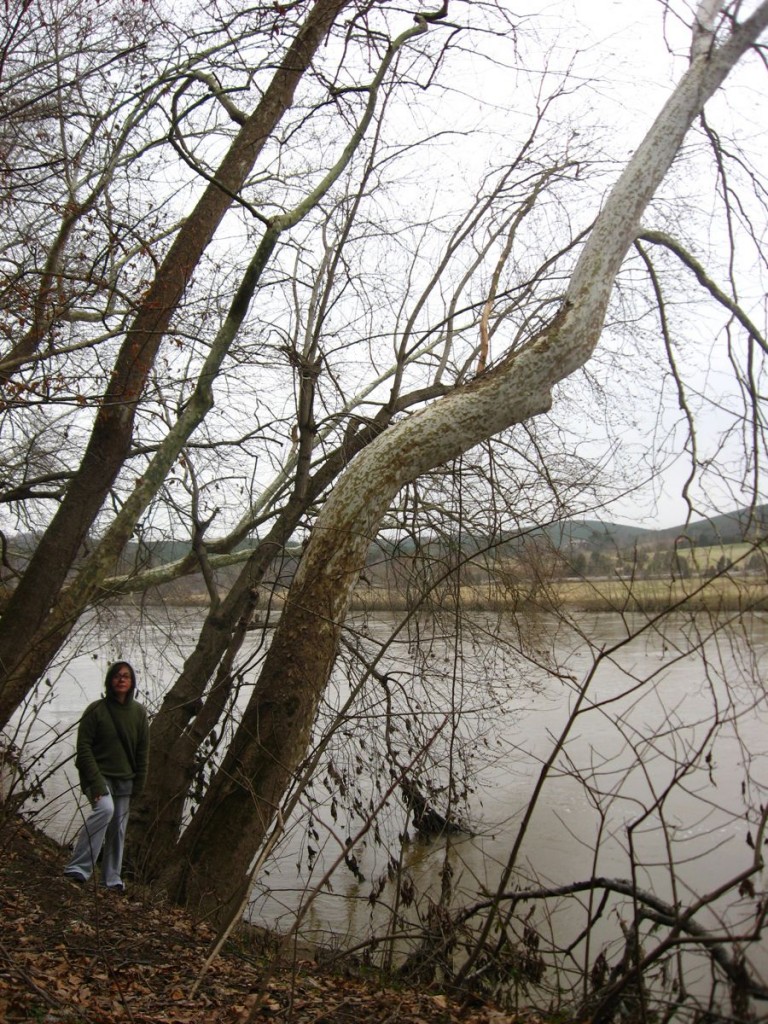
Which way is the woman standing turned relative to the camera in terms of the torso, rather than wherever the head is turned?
toward the camera

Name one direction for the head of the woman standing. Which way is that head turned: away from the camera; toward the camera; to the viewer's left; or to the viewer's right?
toward the camera
